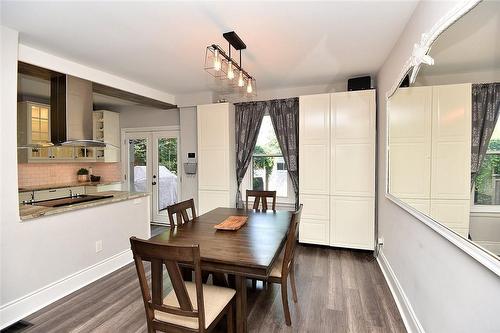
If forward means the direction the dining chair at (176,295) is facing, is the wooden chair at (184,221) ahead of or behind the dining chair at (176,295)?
ahead

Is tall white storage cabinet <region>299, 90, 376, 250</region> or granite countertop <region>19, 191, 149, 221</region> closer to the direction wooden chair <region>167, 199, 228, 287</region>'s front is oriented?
the tall white storage cabinet

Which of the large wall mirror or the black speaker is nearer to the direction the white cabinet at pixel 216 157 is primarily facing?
the large wall mirror

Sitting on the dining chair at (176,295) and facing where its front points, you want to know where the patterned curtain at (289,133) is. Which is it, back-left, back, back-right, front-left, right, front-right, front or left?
front

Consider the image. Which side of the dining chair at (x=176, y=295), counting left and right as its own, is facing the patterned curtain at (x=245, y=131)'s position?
front

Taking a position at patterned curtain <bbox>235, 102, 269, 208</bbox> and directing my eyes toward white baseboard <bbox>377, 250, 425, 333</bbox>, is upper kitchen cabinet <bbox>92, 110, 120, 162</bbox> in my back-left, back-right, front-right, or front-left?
back-right

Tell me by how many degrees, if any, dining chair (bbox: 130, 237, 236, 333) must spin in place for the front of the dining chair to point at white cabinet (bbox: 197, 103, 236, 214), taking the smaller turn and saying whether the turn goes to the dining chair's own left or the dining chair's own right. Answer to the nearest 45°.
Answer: approximately 45° to the dining chair's own left

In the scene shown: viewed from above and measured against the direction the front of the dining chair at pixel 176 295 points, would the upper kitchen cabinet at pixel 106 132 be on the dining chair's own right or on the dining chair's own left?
on the dining chair's own left

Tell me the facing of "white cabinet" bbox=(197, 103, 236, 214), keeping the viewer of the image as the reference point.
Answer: facing the viewer

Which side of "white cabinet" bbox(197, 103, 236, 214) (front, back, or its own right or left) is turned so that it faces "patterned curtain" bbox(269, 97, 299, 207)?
left

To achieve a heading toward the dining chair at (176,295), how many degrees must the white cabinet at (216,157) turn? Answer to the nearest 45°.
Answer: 0° — it already faces it

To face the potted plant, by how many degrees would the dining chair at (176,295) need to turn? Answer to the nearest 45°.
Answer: approximately 90° to its left

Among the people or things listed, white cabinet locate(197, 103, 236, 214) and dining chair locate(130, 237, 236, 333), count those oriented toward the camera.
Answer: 1

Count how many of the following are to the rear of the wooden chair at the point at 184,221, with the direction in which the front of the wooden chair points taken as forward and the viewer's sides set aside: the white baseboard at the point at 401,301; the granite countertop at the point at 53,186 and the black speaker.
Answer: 1

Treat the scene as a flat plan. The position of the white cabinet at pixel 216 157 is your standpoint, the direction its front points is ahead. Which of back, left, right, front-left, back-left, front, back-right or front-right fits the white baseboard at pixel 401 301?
front-left

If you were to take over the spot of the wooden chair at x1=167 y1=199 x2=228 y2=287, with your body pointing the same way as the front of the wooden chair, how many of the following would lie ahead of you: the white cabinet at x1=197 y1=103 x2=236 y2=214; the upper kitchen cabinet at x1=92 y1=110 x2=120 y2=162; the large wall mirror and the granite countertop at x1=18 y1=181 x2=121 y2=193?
1

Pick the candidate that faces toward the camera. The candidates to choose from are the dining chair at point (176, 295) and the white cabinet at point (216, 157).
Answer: the white cabinet

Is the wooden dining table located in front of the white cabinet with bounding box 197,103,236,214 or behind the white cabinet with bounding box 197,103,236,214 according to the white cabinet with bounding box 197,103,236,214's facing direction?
in front
